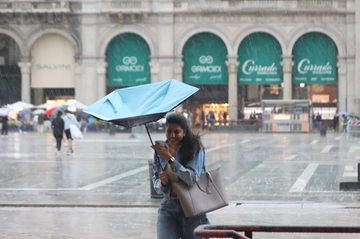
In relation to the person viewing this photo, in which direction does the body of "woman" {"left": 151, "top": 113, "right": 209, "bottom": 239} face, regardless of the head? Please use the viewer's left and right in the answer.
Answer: facing the viewer and to the left of the viewer

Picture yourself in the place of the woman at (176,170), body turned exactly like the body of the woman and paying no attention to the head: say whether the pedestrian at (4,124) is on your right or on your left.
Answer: on your right

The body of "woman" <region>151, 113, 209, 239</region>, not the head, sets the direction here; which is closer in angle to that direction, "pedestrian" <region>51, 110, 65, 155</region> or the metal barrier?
the metal barrier

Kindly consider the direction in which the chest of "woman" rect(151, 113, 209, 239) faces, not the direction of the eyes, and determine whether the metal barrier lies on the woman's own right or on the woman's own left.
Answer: on the woman's own left

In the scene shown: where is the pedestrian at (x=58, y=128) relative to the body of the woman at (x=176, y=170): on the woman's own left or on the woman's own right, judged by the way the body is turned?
on the woman's own right

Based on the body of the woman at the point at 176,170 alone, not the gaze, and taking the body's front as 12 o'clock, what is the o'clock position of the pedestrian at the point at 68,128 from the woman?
The pedestrian is roughly at 4 o'clock from the woman.
